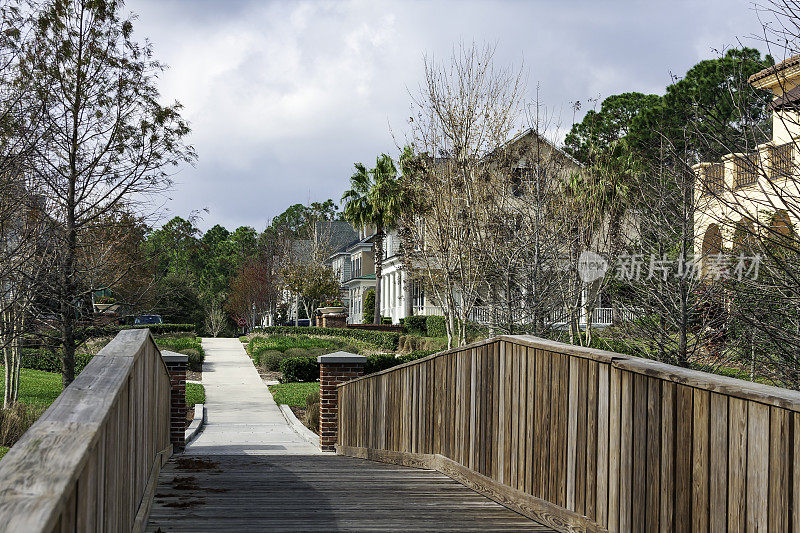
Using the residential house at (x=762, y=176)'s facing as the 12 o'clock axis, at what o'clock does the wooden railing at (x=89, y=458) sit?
The wooden railing is roughly at 11 o'clock from the residential house.

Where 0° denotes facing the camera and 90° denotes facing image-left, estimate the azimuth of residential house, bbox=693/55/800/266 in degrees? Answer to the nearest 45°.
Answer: approximately 45°

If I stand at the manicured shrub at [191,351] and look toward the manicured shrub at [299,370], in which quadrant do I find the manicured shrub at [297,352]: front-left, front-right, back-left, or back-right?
front-left

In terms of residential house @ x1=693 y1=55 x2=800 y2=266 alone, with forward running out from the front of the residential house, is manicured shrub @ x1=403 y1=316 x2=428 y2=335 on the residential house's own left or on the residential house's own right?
on the residential house's own right

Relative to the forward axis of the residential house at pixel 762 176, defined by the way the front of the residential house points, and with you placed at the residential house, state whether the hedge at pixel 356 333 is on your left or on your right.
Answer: on your right
